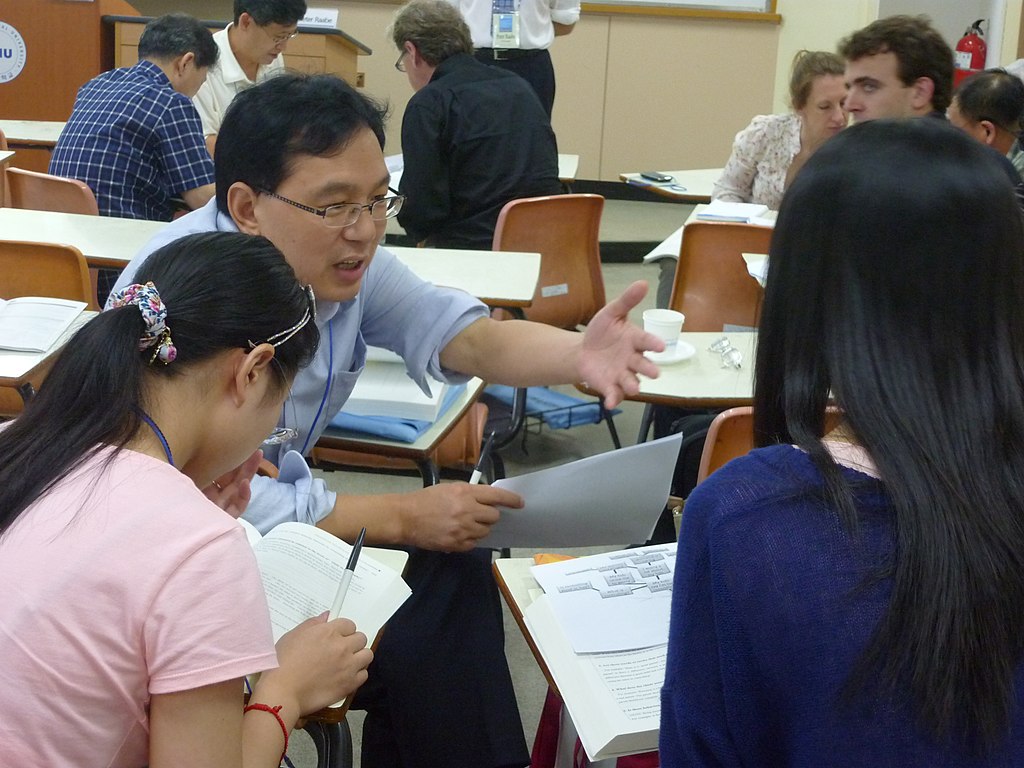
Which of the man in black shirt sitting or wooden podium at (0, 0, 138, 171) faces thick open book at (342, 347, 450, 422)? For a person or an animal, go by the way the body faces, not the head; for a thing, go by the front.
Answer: the wooden podium

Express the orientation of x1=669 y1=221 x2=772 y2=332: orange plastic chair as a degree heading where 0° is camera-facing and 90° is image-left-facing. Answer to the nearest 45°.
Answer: approximately 180°

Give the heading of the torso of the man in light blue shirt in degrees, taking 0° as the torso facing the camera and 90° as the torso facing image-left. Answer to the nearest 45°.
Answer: approximately 315°

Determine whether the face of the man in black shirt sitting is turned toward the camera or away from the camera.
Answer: away from the camera

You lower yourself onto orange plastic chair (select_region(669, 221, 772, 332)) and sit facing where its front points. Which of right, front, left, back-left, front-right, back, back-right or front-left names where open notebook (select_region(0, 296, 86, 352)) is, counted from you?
back-left

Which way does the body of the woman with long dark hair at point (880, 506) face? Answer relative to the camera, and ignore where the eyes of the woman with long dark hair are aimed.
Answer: away from the camera

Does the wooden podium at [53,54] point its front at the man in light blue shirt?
yes

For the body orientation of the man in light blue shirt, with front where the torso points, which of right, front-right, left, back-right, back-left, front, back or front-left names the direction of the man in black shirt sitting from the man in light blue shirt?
back-left

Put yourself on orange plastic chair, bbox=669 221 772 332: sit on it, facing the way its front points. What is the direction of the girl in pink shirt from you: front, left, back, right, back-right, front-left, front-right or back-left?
back

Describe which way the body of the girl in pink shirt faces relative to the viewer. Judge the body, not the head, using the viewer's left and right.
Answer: facing away from the viewer and to the right of the viewer

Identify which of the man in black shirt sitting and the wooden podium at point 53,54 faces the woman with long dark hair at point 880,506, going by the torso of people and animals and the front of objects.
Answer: the wooden podium

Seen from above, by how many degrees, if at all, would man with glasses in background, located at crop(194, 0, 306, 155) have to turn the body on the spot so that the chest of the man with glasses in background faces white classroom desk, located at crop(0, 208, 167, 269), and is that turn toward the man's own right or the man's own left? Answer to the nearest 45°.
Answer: approximately 45° to the man's own right
